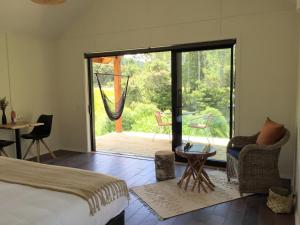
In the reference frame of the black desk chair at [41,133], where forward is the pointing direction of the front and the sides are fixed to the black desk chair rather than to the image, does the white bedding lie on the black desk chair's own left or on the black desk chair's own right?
on the black desk chair's own left

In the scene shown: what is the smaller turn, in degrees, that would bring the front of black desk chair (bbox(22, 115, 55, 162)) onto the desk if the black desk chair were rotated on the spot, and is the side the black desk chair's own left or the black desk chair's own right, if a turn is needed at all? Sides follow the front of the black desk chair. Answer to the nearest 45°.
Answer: approximately 45° to the black desk chair's own left

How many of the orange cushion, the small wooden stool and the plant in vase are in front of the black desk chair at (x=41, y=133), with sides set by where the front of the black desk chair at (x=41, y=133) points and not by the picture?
1

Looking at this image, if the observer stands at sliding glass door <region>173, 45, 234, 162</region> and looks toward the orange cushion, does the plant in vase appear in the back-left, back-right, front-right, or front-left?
back-right

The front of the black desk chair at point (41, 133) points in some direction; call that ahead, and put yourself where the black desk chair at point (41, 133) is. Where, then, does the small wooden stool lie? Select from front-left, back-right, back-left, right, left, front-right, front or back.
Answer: back-left

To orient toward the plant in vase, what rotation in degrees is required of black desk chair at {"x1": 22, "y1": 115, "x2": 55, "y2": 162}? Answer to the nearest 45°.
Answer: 0° — it already faces it

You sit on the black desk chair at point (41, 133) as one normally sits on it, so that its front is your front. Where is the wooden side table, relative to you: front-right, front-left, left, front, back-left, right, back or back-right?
back-left

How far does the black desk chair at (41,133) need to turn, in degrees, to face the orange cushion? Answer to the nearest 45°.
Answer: approximately 135° to its left

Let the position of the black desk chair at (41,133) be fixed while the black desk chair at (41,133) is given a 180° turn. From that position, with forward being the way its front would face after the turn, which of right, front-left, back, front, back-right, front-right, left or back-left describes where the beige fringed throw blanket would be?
right

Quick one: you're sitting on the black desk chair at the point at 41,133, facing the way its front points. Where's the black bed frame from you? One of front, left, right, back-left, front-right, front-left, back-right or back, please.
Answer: left

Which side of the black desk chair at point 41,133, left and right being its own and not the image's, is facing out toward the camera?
left

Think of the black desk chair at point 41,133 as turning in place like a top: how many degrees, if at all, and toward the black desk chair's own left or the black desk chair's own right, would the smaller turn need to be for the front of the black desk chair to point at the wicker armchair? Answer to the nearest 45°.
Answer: approximately 135° to the black desk chair's own left
